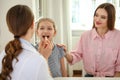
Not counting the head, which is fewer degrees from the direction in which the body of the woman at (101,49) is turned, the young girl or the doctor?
the doctor

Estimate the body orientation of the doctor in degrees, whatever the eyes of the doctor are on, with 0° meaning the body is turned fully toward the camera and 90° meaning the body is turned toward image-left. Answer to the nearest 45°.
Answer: approximately 225°

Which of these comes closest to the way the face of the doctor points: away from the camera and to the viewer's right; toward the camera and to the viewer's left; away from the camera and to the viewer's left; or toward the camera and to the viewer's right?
away from the camera and to the viewer's right

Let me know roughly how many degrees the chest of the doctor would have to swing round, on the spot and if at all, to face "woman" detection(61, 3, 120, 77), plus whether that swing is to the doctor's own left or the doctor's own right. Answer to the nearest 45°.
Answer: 0° — they already face them

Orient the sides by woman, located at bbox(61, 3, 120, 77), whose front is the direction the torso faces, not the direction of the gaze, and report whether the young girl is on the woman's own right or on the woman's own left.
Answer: on the woman's own right

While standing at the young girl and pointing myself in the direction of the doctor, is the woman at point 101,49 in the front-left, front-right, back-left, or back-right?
back-left

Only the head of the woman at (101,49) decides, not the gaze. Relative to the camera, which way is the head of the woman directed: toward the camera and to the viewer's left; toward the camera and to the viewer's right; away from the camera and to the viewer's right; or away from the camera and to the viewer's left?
toward the camera and to the viewer's left

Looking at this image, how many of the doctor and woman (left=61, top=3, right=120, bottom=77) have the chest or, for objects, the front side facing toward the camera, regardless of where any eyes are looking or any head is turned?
1

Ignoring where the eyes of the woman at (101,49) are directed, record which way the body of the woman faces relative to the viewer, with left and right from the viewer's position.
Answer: facing the viewer

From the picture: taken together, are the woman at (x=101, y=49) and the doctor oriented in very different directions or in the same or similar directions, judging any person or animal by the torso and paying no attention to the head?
very different directions
